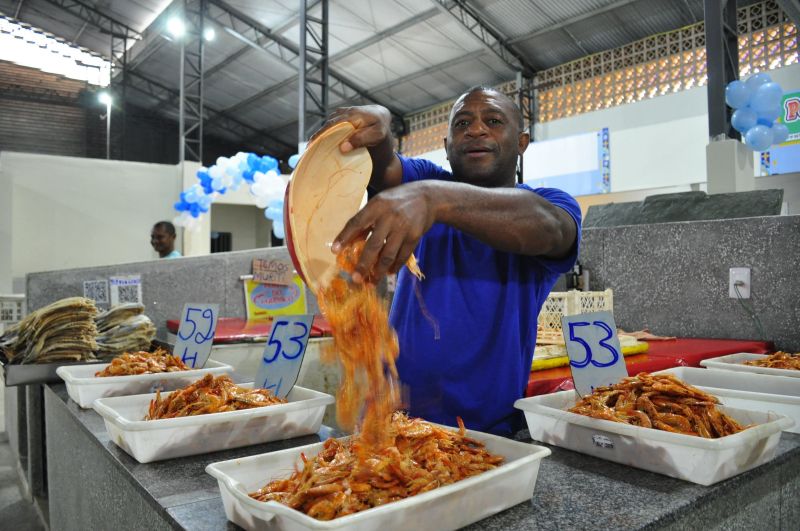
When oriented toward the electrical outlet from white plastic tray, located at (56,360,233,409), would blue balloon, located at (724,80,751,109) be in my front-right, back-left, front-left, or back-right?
front-left

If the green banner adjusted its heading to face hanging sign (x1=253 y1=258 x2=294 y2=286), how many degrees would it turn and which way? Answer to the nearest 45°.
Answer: approximately 45° to its right

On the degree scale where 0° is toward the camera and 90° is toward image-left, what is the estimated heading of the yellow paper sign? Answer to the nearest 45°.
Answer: approximately 0°

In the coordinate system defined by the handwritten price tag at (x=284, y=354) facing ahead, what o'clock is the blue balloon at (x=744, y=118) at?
The blue balloon is roughly at 8 o'clock from the handwritten price tag.

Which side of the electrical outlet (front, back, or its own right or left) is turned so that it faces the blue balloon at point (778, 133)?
back

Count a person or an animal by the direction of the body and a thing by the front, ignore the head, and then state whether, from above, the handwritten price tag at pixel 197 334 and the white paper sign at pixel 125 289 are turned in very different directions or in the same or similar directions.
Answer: same or similar directions

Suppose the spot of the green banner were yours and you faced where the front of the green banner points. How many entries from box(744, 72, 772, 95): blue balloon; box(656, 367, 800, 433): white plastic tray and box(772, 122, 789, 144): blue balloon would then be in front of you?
3

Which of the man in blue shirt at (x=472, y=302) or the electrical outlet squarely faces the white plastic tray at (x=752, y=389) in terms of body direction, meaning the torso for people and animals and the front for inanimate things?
the electrical outlet

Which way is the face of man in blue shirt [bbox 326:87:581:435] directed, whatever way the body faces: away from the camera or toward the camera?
toward the camera

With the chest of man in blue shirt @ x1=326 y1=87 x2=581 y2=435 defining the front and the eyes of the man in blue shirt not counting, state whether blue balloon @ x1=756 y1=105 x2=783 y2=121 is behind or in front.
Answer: behind

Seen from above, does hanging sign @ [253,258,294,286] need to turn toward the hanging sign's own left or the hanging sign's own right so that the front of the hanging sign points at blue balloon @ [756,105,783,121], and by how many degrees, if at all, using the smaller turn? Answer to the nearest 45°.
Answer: approximately 90° to the hanging sign's own left

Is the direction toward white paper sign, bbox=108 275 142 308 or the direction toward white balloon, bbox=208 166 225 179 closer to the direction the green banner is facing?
the white paper sign

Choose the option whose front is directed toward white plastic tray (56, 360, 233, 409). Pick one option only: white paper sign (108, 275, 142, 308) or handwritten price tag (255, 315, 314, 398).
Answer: the white paper sign

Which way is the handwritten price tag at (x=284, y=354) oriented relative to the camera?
toward the camera

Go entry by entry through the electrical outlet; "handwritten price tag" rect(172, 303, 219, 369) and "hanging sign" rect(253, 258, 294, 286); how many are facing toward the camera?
3

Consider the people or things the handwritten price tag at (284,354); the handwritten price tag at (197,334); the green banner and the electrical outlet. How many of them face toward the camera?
4

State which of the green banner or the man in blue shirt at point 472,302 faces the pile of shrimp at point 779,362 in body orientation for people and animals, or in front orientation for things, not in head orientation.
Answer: the green banner

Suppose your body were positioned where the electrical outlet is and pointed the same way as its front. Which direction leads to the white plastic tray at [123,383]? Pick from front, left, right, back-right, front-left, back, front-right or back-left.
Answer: front-right

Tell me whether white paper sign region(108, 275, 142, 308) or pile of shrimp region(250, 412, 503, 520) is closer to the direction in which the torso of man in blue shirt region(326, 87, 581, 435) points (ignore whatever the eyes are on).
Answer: the pile of shrimp
